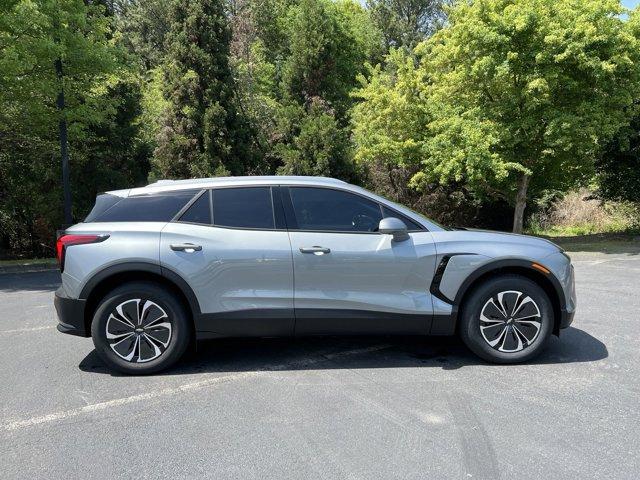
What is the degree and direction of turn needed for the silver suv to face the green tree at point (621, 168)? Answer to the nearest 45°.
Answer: approximately 45° to its left

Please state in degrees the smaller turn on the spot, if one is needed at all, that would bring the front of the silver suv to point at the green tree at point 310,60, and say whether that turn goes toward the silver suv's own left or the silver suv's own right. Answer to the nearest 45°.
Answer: approximately 90° to the silver suv's own left

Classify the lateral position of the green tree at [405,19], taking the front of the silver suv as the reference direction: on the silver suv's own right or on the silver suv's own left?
on the silver suv's own left

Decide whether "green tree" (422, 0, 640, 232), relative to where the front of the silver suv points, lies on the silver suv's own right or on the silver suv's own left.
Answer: on the silver suv's own left

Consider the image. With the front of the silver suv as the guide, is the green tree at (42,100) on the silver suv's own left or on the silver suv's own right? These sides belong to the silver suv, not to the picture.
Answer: on the silver suv's own left

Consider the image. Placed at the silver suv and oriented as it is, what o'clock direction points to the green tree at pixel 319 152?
The green tree is roughly at 9 o'clock from the silver suv.

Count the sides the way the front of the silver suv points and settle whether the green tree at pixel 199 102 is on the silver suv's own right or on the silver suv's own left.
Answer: on the silver suv's own left

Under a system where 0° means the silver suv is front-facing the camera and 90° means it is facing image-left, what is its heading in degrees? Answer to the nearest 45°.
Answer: approximately 270°
